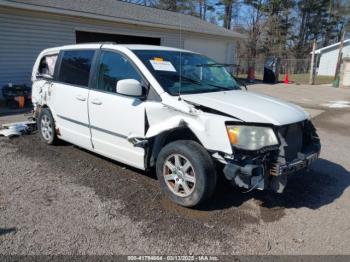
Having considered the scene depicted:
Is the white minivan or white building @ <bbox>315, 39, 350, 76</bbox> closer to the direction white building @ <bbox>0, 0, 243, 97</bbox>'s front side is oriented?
the white minivan

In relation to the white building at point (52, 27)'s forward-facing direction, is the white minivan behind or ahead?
ahead

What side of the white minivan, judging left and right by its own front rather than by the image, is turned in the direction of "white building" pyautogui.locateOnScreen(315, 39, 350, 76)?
left

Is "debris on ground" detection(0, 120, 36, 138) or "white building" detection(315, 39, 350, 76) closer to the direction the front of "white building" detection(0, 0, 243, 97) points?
the debris on ground

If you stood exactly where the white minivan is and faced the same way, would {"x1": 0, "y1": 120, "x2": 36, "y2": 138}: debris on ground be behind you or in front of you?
behind

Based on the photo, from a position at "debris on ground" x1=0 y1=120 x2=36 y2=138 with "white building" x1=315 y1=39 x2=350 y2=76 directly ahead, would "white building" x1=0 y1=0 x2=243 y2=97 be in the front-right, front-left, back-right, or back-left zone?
front-left

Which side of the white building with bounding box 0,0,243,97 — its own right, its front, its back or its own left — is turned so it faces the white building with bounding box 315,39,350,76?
left

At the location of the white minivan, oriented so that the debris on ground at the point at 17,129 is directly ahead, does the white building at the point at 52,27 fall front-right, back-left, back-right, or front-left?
front-right

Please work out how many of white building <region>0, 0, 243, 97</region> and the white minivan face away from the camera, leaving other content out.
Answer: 0

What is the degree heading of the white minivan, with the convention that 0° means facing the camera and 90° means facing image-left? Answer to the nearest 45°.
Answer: approximately 315°

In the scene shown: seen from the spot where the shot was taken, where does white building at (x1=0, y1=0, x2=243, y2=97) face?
facing the viewer and to the right of the viewer

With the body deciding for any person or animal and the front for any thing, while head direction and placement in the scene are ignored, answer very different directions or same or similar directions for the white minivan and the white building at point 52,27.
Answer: same or similar directions

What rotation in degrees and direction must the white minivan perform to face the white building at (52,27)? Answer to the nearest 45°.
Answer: approximately 180°
